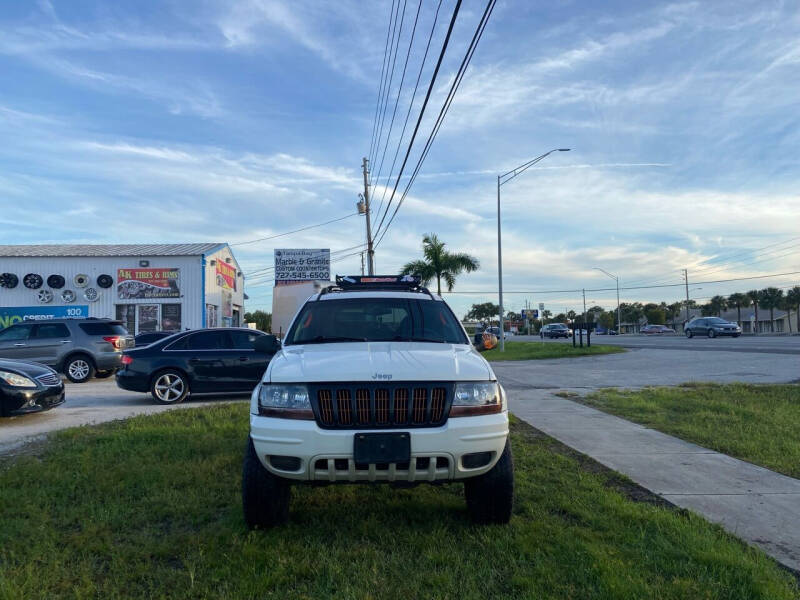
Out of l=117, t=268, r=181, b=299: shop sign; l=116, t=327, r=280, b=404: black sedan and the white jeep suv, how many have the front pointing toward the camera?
2

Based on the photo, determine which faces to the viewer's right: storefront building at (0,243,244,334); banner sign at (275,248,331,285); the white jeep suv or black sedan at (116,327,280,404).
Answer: the black sedan

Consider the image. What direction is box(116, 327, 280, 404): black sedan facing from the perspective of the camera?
to the viewer's right

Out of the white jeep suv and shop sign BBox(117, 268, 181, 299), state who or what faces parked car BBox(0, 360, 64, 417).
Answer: the shop sign

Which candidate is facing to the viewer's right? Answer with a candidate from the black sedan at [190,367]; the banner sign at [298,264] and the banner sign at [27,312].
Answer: the black sedan

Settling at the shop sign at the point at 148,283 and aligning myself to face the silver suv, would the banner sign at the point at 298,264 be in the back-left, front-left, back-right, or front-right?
back-left

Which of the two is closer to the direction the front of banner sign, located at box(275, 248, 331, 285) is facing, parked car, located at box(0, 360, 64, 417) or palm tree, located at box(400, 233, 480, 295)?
the parked car

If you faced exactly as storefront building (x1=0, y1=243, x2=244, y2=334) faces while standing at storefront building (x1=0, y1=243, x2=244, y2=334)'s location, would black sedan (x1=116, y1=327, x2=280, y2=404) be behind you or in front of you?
in front

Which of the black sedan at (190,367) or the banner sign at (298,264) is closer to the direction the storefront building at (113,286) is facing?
the black sedan

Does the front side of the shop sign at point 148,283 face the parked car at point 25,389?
yes

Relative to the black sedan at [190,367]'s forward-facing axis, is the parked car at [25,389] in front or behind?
behind

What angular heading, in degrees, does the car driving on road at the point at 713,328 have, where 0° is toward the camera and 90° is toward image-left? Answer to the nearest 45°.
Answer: approximately 315°

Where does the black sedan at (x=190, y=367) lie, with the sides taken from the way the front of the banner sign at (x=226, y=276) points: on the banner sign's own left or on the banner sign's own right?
on the banner sign's own right

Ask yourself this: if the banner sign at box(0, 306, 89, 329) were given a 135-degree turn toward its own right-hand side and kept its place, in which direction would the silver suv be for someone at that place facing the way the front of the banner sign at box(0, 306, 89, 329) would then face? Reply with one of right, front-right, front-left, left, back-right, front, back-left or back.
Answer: back-left
